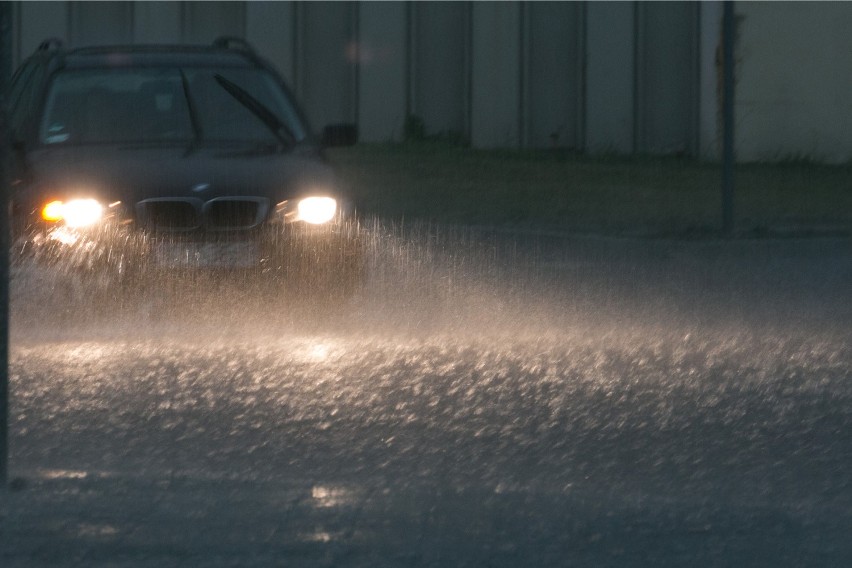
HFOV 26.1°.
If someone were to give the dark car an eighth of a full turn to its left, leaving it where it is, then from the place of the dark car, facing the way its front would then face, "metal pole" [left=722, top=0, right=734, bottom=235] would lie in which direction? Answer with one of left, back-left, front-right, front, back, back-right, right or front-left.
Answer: left

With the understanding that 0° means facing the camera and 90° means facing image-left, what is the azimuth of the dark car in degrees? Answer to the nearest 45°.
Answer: approximately 0°

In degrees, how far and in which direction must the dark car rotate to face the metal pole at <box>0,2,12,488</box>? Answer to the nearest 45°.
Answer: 0° — it already faces it
